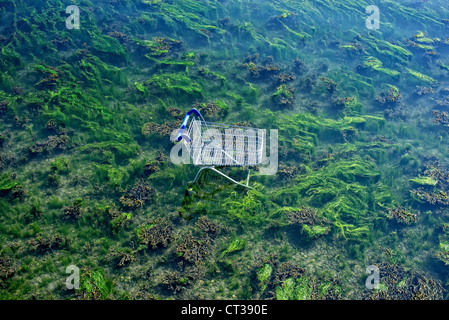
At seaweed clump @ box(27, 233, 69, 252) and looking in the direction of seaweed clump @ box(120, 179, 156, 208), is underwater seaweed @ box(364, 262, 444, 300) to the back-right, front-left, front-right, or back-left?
front-right

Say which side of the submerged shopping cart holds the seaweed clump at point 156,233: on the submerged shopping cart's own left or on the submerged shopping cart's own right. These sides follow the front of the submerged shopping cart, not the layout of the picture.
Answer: on the submerged shopping cart's own right

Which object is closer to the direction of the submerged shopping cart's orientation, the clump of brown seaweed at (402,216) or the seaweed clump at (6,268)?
the clump of brown seaweed

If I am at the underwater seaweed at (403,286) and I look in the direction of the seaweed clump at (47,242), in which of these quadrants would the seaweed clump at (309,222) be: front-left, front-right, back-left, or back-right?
front-right

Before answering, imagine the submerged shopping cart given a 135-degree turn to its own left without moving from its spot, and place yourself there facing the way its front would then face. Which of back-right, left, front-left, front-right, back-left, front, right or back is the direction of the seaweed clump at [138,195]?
left

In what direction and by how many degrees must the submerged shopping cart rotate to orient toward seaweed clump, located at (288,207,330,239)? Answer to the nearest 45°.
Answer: approximately 45° to its right

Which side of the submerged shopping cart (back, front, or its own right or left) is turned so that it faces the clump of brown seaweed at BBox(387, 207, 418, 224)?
front

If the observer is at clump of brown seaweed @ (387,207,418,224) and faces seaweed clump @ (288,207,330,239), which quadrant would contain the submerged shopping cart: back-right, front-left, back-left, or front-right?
front-right

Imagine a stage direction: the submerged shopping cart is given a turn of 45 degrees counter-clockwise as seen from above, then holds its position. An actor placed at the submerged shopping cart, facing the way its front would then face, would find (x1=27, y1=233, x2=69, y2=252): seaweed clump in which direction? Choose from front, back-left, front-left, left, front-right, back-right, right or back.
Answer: back

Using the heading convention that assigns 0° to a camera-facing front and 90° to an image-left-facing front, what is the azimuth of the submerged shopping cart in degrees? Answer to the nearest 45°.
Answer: approximately 270°
